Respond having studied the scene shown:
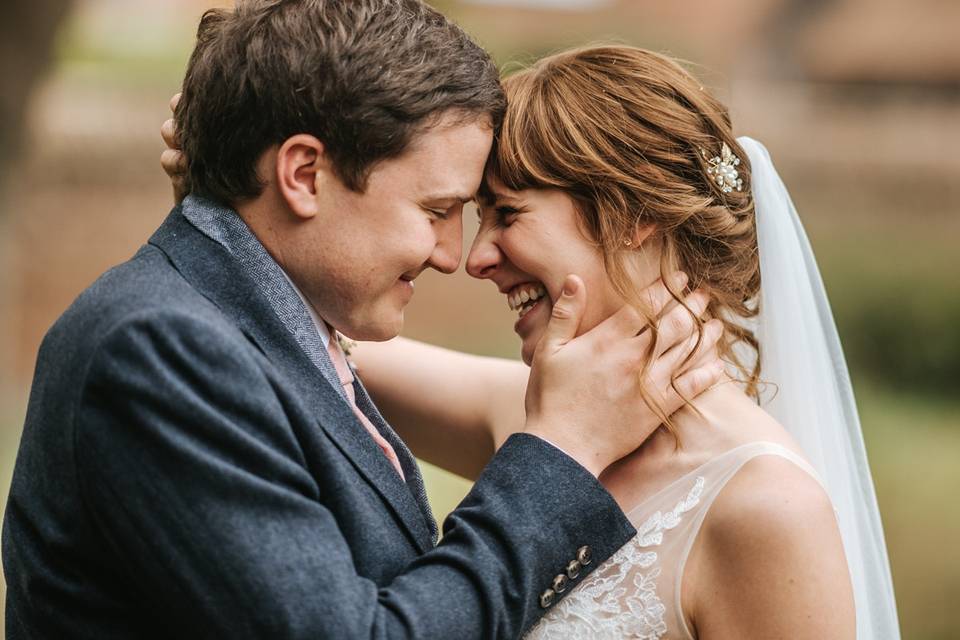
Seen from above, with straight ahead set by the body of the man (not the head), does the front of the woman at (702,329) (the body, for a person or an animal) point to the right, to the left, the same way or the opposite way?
the opposite way

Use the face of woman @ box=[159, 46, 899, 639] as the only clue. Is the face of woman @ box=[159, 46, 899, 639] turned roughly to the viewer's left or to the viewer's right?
to the viewer's left

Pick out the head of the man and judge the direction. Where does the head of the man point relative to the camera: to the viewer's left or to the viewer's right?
to the viewer's right

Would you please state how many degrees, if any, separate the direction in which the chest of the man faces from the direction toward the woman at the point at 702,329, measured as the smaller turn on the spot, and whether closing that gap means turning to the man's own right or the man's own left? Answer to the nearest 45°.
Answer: approximately 45° to the man's own left

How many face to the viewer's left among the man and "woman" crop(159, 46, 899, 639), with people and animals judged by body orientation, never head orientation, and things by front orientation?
1

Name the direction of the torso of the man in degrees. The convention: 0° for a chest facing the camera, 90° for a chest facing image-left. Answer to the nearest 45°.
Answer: approximately 270°

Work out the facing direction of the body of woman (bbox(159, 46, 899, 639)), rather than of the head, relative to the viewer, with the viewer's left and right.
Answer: facing to the left of the viewer
